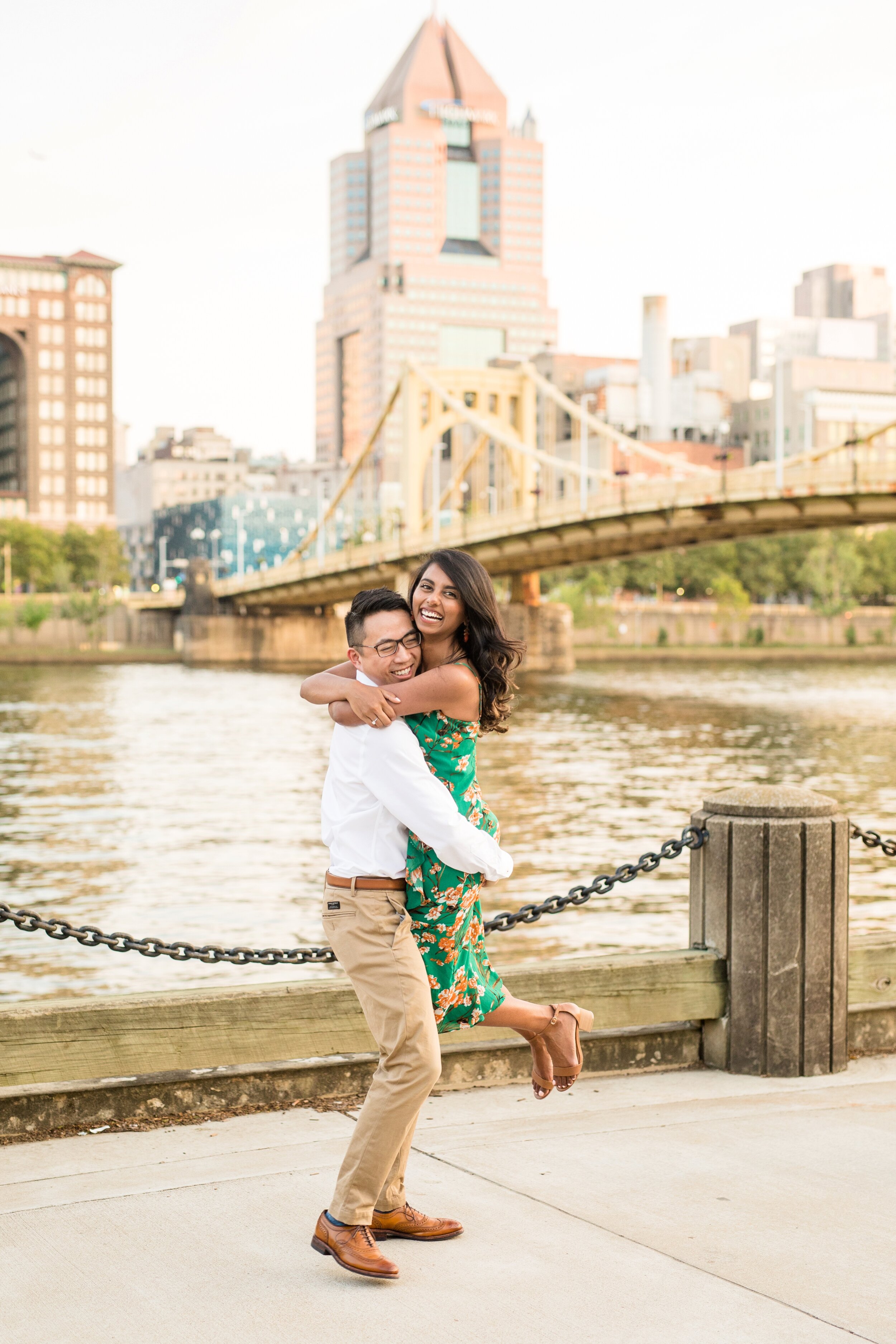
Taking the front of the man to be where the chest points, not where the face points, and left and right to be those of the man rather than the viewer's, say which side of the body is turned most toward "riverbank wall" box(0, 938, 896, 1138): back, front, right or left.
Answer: left

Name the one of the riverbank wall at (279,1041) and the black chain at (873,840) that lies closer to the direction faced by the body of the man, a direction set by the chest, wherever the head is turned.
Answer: the black chain

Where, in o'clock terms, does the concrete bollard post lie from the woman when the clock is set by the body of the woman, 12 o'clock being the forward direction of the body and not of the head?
The concrete bollard post is roughly at 4 o'clock from the woman.

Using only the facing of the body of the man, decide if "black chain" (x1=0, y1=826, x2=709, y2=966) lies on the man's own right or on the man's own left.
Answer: on the man's own left

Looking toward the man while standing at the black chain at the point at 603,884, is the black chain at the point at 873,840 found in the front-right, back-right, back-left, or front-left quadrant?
back-left

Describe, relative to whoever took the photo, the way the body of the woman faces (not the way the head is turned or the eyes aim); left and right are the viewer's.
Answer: facing to the left of the viewer

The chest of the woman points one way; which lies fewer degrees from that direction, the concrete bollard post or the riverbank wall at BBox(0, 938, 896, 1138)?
the riverbank wall

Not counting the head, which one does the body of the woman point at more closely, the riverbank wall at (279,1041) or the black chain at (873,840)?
the riverbank wall

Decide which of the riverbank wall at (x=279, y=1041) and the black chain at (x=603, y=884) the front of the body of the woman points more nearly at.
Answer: the riverbank wall

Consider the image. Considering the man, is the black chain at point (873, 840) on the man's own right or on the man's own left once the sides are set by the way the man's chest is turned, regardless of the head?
on the man's own left

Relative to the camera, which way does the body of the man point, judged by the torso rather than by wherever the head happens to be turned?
to the viewer's right

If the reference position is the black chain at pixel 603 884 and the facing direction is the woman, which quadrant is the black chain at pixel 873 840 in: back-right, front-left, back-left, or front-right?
back-left
